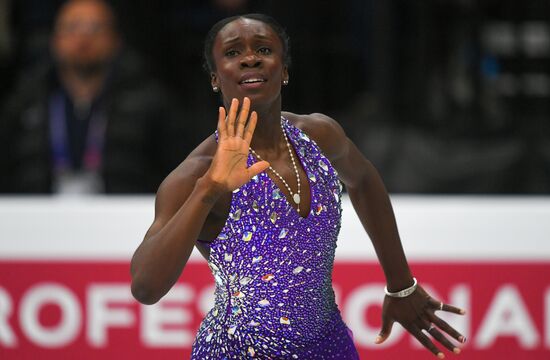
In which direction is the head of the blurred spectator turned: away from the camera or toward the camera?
toward the camera

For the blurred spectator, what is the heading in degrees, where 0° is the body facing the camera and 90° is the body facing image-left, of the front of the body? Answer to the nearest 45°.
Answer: approximately 0°

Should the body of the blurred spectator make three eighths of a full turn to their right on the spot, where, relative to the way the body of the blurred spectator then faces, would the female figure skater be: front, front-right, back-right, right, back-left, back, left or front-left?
back-left

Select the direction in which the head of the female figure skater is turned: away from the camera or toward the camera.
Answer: toward the camera
